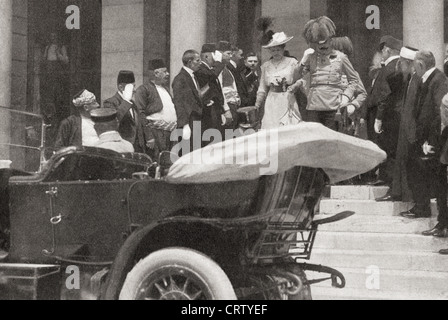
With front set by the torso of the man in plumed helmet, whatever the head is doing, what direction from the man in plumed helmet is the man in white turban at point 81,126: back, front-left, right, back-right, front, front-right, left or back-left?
right

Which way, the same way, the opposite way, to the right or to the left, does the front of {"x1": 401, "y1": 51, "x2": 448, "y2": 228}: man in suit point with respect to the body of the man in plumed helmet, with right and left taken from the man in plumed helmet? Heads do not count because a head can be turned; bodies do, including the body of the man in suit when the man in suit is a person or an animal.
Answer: to the right

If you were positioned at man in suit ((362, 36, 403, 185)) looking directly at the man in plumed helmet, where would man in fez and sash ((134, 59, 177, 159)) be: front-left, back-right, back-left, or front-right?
front-left

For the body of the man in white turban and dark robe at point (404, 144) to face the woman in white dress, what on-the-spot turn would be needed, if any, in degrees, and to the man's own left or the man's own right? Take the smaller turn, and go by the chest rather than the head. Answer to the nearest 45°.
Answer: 0° — they already face them

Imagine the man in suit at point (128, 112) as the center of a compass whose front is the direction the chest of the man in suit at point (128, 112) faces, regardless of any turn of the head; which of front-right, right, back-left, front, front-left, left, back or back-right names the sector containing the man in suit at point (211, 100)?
front-left

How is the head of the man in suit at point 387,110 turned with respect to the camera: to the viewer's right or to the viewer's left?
to the viewer's left

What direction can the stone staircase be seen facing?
toward the camera

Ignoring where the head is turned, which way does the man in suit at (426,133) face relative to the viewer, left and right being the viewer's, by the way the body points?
facing to the left of the viewer

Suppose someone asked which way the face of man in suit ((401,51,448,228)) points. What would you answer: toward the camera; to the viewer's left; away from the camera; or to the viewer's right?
to the viewer's left

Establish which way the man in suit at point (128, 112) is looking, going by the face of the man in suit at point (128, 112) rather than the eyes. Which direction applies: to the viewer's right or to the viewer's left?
to the viewer's right

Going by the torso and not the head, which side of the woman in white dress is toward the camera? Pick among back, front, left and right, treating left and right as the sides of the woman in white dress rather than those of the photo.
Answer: front
